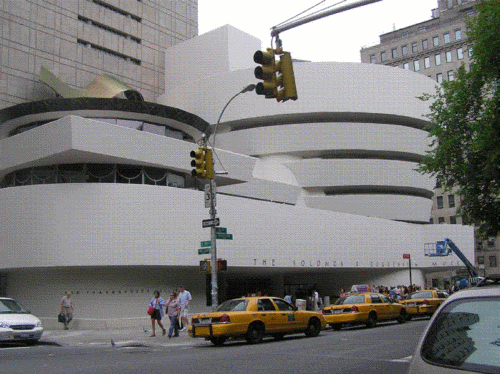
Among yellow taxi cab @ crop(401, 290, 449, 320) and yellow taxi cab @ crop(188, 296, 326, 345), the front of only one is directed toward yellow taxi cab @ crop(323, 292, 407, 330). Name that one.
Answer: yellow taxi cab @ crop(188, 296, 326, 345)

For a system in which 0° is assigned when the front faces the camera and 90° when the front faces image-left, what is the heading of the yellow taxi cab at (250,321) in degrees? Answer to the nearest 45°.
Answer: approximately 225°

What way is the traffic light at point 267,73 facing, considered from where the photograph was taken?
facing the viewer and to the left of the viewer

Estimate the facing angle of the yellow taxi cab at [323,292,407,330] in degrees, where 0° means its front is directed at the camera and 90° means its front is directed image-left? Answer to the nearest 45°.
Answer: approximately 225°

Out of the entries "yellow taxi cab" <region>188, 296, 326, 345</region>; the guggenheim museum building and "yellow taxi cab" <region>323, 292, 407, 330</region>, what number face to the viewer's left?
0

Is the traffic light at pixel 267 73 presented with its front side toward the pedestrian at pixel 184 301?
no

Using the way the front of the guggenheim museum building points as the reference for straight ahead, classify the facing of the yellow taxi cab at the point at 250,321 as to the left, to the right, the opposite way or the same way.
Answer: to the left

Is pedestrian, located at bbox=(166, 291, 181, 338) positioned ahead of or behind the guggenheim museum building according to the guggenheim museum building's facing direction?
ahead

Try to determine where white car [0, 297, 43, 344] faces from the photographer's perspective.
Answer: facing the viewer and to the right of the viewer

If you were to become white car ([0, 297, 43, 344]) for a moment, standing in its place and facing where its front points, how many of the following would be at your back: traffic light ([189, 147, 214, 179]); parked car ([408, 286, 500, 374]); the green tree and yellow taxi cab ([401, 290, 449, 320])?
0

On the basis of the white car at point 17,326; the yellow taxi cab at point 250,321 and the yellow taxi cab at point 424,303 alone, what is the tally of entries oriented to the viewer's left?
0

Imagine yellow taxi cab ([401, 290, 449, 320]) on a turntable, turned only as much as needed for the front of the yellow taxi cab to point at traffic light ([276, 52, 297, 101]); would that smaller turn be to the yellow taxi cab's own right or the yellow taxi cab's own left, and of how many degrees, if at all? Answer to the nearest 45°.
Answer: approximately 135° to the yellow taxi cab's own right

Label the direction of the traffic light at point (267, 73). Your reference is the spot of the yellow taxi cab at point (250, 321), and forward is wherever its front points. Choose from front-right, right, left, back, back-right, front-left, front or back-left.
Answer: back-right
